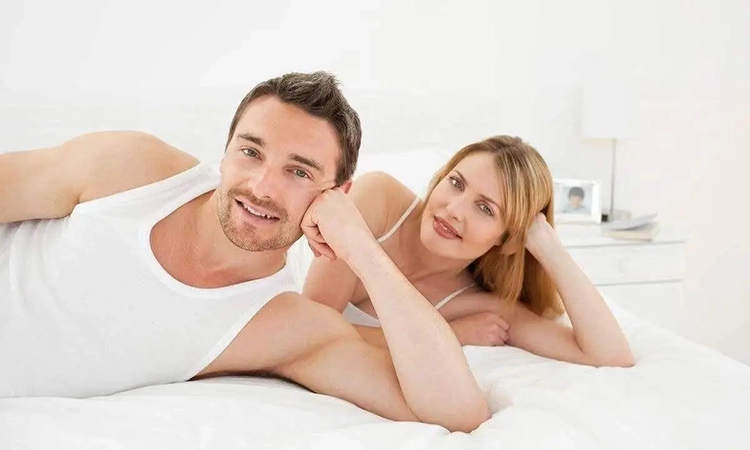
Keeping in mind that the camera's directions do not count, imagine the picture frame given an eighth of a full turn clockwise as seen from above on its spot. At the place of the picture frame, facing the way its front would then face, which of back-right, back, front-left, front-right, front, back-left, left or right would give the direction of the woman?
front-left

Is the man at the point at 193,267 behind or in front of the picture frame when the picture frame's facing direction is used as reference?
in front

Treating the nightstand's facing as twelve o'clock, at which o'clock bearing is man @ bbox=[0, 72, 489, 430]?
The man is roughly at 1 o'clock from the nightstand.

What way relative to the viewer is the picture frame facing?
toward the camera

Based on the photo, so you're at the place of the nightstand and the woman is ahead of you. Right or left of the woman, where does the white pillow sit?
right

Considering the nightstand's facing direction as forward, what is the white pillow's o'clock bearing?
The white pillow is roughly at 2 o'clock from the nightstand.

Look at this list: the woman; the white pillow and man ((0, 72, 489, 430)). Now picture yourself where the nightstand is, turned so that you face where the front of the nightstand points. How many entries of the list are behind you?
0

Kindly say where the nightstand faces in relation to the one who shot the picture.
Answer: facing the viewer

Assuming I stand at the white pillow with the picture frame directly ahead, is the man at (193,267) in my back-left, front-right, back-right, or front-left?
back-right
